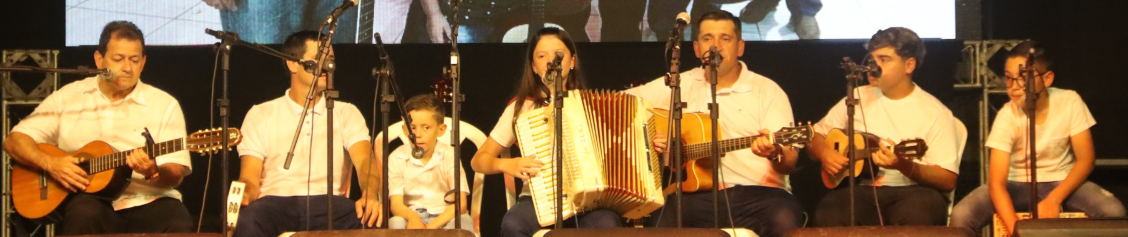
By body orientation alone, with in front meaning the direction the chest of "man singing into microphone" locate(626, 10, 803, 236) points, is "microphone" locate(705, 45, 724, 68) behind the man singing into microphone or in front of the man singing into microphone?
in front

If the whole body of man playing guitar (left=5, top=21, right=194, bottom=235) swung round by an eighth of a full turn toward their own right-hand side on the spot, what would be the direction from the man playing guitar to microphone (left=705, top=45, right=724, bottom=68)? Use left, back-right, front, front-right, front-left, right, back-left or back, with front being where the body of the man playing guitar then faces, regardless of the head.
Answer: left

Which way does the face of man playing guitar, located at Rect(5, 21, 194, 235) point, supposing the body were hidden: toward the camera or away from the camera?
toward the camera

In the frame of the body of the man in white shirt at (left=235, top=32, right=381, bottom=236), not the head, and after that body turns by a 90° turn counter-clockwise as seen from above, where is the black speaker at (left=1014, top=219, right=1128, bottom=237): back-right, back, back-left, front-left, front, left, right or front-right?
front-right

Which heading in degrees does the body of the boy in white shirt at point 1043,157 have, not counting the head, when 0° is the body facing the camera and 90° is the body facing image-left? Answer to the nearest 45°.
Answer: approximately 0°

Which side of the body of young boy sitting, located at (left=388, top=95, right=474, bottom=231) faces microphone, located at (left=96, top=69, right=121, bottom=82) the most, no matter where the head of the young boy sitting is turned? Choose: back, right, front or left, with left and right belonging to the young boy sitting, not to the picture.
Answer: right

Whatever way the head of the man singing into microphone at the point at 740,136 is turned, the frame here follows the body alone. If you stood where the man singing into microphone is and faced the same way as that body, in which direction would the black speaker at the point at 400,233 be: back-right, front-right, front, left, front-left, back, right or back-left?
front-right

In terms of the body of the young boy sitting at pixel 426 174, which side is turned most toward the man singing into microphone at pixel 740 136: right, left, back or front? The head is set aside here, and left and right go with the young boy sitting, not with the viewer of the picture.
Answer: left

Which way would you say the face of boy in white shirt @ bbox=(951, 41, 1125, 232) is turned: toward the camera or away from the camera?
toward the camera

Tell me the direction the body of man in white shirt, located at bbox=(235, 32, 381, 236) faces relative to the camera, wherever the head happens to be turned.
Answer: toward the camera

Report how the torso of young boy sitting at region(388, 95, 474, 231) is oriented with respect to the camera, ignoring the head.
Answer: toward the camera
